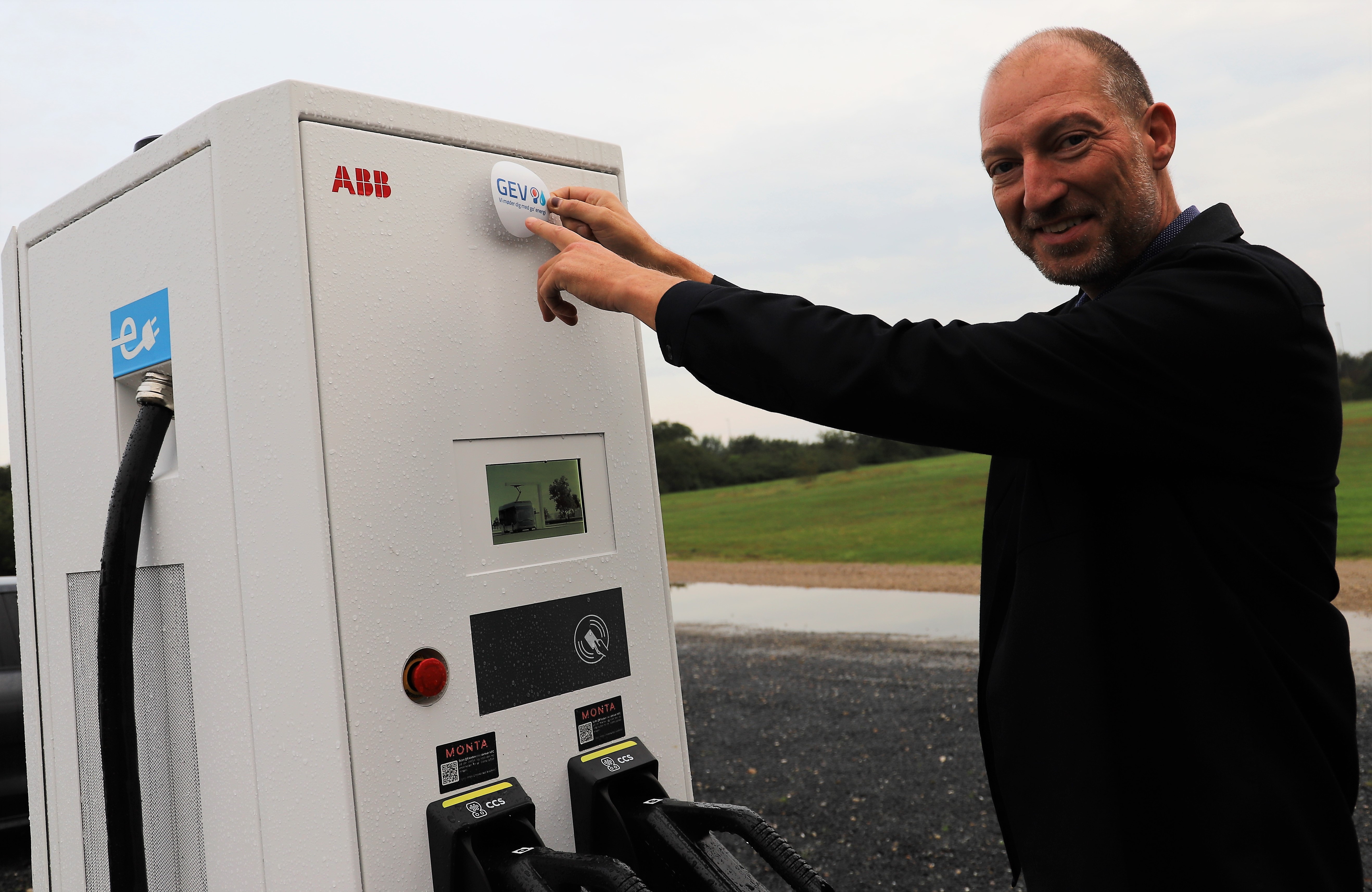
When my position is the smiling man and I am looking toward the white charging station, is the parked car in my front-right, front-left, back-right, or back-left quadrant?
front-right

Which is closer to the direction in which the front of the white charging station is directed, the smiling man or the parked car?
the smiling man

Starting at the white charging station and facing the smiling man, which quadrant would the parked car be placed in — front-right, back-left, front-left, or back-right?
back-left

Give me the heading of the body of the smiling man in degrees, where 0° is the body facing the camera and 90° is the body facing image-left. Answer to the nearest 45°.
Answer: approximately 90°

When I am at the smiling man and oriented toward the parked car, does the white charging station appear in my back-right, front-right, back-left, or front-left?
front-left

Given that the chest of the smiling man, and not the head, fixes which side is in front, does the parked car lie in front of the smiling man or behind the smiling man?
in front

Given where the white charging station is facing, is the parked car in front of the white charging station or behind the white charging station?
behind

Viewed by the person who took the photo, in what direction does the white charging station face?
facing the viewer and to the right of the viewer

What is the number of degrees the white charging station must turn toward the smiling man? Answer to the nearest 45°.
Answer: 0° — it already faces them

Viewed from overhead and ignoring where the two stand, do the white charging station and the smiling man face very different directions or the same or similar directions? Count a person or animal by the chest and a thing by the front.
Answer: very different directions

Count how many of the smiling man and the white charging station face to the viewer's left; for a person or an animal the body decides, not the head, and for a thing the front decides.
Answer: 1

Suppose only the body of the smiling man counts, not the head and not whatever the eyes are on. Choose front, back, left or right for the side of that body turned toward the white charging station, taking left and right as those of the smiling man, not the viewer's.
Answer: front
